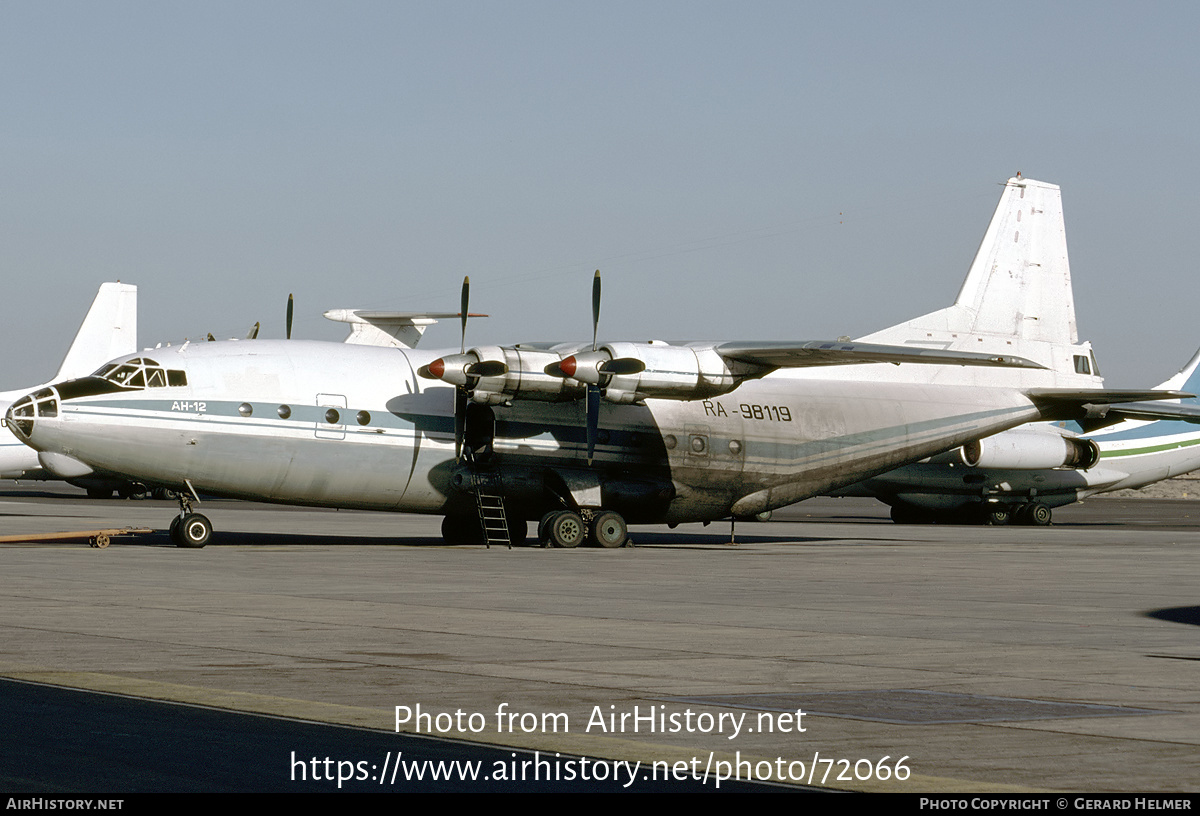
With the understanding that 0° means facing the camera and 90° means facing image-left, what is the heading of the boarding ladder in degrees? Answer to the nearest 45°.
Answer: approximately 0°
